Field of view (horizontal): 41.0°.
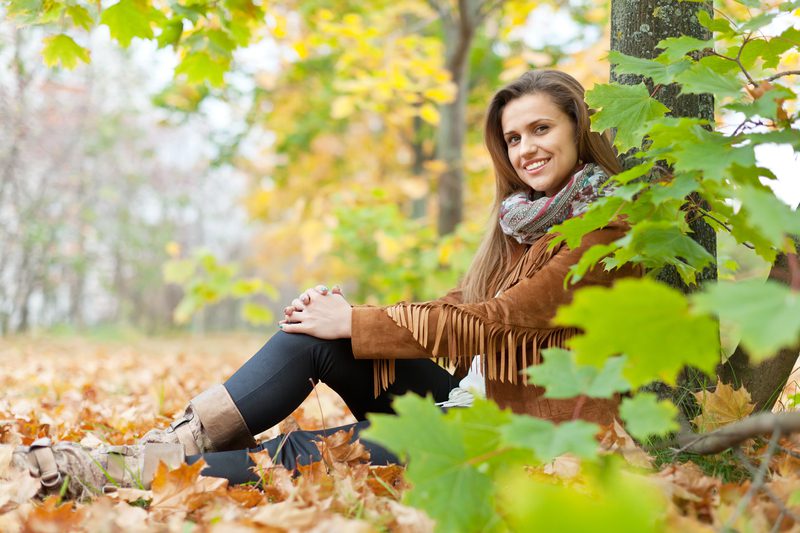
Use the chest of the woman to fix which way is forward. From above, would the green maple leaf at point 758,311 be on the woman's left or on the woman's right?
on the woman's left

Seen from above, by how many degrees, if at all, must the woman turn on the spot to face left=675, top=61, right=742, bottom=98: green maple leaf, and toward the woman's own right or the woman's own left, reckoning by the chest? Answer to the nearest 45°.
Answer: approximately 135° to the woman's own left

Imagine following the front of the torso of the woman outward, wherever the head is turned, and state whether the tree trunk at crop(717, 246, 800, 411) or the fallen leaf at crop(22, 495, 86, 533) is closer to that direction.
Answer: the fallen leaf

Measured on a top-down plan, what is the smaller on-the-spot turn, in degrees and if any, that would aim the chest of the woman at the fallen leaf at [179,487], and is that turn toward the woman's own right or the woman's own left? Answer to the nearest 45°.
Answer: approximately 45° to the woman's own left

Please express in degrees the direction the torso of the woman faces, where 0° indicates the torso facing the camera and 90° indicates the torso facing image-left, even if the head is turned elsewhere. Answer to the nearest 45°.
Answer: approximately 90°
